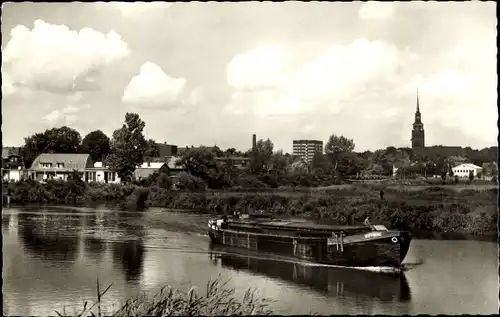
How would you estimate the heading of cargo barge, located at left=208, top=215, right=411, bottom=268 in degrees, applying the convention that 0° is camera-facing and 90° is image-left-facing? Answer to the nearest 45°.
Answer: approximately 315°
